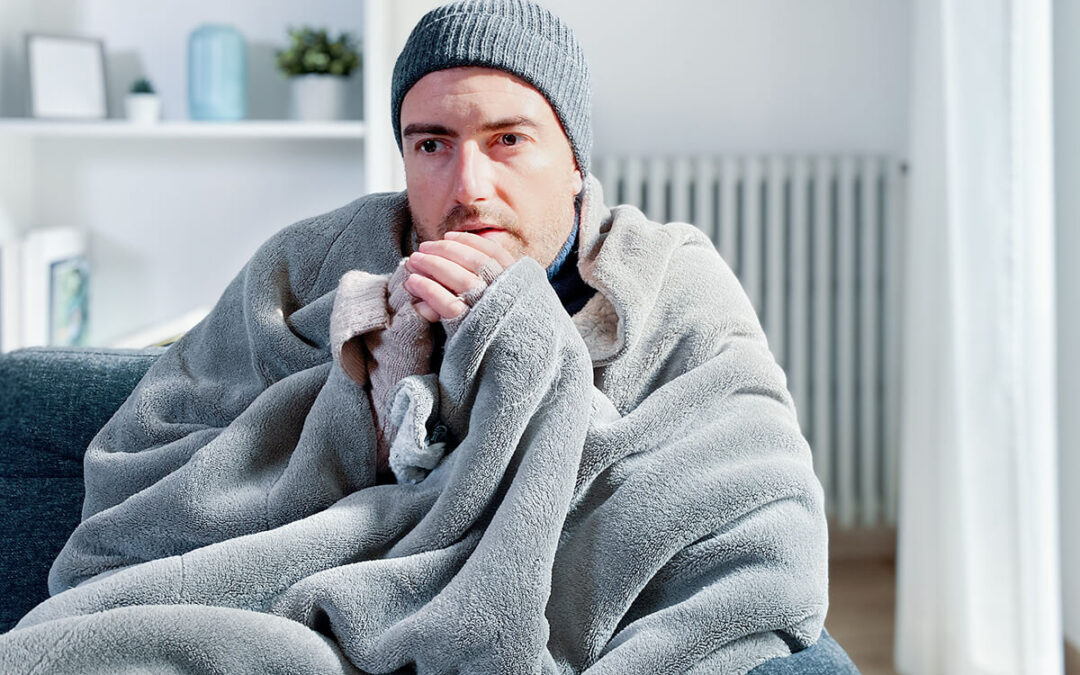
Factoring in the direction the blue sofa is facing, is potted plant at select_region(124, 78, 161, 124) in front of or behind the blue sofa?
behind

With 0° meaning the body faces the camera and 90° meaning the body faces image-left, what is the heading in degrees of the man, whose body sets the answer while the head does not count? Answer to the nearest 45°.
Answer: approximately 45°

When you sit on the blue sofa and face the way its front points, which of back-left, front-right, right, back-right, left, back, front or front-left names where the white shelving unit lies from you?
back

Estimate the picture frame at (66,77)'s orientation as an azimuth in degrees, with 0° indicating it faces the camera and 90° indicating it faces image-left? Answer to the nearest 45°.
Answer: approximately 0°

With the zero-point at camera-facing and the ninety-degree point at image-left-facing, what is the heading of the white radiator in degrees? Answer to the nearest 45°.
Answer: approximately 0°

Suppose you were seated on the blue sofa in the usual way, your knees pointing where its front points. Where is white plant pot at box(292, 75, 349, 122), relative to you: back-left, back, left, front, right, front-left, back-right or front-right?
back

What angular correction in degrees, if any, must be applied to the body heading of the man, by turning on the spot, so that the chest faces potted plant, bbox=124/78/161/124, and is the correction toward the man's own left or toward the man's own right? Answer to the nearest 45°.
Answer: approximately 135° to the man's own right
